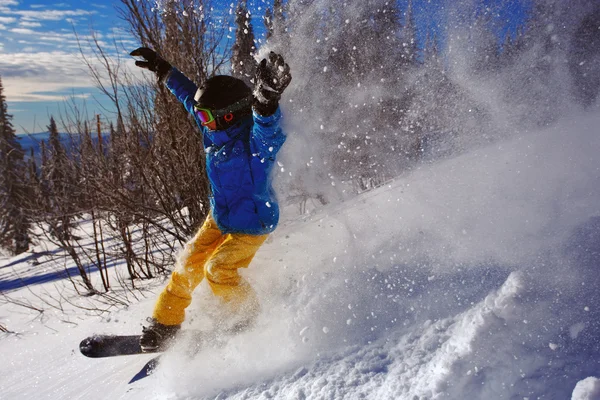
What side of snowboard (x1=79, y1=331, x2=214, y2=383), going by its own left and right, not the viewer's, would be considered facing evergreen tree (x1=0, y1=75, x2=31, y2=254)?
right

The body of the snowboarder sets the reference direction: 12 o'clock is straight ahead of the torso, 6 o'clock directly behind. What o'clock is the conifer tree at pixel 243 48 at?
The conifer tree is roughly at 5 o'clock from the snowboarder.

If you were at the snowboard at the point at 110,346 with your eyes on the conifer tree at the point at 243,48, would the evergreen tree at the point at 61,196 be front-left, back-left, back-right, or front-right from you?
front-left

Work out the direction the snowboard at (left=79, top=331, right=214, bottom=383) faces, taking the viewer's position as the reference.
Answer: facing to the left of the viewer

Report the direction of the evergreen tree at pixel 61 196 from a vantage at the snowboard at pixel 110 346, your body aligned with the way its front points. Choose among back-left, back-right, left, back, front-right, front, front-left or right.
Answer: right

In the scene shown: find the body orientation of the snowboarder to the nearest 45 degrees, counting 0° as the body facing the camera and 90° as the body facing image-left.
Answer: approximately 45°
